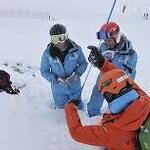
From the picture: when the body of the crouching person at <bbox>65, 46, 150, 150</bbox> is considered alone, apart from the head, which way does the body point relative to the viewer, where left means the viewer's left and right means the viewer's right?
facing away from the viewer and to the left of the viewer

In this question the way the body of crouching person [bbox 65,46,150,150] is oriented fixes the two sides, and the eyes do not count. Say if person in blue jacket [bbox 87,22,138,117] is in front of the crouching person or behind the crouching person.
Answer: in front

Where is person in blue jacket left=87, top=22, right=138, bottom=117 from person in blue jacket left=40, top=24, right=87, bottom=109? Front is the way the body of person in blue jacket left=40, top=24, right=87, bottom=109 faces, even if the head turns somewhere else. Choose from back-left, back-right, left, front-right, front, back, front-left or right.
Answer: left

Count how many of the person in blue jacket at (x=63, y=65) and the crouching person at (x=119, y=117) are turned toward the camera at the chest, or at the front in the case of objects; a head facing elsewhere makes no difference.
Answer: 1

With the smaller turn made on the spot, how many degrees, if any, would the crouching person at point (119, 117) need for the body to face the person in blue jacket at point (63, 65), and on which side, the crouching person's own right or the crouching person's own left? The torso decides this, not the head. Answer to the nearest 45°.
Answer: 0° — they already face them

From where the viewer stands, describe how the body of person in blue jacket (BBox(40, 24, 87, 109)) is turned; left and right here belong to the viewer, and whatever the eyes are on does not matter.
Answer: facing the viewer
